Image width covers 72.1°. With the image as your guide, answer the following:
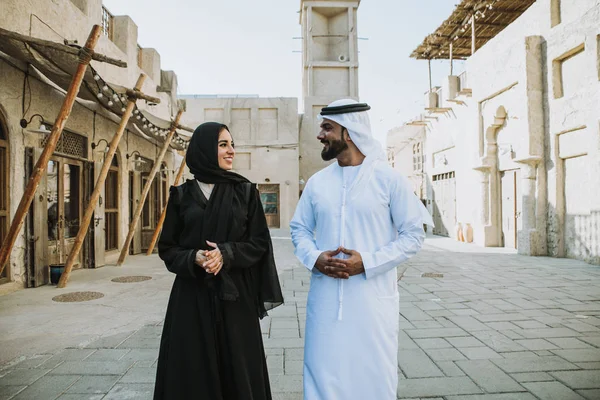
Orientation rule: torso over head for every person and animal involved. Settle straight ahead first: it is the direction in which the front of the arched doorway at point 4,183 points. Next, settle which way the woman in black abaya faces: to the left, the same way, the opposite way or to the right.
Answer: to the right

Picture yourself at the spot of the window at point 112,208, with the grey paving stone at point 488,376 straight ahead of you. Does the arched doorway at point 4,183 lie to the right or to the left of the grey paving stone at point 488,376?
right

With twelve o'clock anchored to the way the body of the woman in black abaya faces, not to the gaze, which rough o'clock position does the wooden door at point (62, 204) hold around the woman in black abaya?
The wooden door is roughly at 5 o'clock from the woman in black abaya.

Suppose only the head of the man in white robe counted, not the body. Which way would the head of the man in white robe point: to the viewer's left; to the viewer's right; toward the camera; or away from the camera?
to the viewer's left

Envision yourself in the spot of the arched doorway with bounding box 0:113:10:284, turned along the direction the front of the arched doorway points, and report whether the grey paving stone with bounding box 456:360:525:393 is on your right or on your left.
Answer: on your right

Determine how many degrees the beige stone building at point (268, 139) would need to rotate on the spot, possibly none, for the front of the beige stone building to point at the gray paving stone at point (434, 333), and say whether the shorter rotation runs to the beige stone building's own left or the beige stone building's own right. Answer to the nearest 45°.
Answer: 0° — it already faces it

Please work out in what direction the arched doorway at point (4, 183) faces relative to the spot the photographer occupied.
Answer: facing to the right of the viewer

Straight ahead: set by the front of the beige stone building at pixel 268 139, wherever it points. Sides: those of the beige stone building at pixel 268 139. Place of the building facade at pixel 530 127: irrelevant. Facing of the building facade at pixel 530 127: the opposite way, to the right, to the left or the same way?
to the right

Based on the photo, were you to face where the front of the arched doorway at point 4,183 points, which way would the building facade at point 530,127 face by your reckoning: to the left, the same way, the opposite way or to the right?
the opposite way
